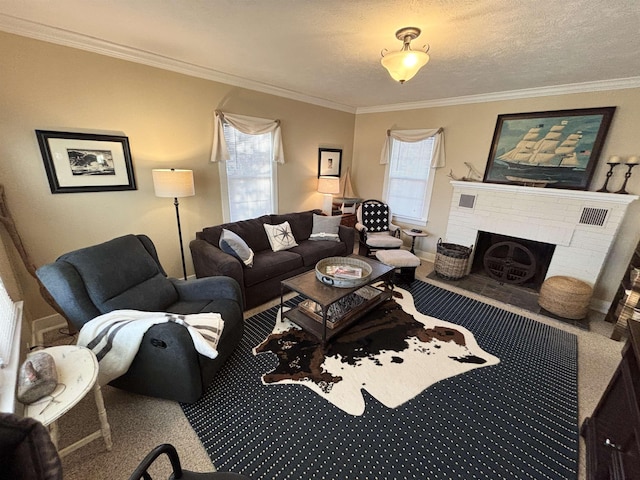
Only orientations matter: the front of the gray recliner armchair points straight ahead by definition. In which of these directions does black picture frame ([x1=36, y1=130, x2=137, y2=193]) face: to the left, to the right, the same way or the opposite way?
the same way

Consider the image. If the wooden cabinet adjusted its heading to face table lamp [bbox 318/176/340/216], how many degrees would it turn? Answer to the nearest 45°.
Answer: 0° — it already faces it

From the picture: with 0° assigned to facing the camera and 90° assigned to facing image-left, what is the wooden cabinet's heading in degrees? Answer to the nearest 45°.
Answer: approximately 90°

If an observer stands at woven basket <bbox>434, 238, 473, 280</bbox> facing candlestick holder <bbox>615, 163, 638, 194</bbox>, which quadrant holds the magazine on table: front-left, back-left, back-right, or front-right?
back-right

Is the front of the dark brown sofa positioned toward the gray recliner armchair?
no

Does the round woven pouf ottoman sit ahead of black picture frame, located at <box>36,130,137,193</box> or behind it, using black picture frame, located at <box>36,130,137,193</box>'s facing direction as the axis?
ahead

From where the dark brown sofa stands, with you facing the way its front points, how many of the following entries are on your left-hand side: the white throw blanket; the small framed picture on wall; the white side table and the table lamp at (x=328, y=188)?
2

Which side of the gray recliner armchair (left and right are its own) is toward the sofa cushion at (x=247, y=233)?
left

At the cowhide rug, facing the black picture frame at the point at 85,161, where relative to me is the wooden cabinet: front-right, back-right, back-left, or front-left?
back-left

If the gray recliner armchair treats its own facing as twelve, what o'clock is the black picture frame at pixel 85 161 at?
The black picture frame is roughly at 7 o'clock from the gray recliner armchair.

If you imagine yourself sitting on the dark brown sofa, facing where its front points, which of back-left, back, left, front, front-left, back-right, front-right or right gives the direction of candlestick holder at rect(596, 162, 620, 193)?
front-left

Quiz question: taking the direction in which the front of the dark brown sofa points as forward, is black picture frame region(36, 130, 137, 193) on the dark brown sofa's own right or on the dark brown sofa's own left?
on the dark brown sofa's own right

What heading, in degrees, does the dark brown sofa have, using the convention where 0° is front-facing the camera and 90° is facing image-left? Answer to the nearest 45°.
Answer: approximately 315°

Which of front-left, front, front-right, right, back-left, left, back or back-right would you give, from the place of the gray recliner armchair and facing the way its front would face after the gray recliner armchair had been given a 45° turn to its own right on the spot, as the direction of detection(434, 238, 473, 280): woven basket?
left

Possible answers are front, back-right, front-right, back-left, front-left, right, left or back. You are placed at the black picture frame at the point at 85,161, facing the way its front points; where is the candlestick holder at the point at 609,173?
front

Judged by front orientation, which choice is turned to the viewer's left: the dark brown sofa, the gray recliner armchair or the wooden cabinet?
the wooden cabinet

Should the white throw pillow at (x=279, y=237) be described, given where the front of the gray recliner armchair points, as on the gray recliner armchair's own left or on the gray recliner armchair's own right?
on the gray recliner armchair's own left

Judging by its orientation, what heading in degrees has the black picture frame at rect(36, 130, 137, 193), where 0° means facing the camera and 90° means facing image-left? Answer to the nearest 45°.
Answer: approximately 315°
